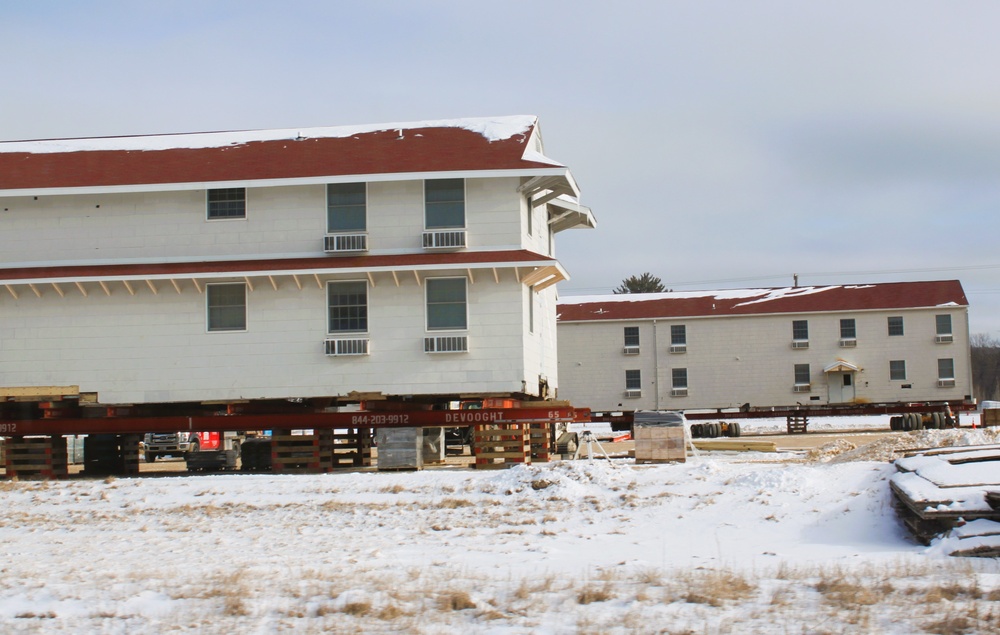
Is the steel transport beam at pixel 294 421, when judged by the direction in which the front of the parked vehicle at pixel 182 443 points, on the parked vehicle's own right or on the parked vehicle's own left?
on the parked vehicle's own left

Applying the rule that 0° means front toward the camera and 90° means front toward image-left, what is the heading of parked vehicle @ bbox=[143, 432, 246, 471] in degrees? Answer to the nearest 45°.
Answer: approximately 45°

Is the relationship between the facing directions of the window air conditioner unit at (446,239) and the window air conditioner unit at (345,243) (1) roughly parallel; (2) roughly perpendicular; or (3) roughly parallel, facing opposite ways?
roughly parallel
